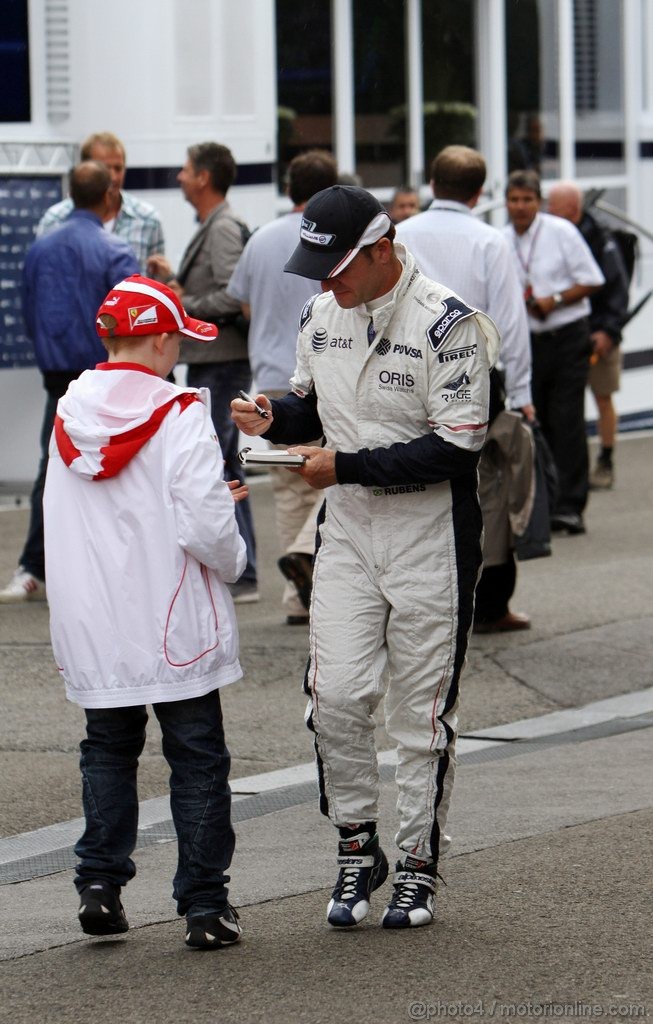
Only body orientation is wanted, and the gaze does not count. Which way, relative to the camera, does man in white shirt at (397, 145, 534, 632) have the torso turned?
away from the camera

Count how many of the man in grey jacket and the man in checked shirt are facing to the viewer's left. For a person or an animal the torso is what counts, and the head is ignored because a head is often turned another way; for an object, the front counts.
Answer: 1

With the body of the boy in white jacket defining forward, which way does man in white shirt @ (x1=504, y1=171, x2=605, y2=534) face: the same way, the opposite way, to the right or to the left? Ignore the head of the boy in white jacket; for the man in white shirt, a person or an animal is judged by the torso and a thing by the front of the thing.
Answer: the opposite way

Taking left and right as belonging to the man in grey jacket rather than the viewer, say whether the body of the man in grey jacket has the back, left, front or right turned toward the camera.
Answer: left

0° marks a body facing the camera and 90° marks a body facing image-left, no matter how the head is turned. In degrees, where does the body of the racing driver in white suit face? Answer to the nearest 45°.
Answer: approximately 45°

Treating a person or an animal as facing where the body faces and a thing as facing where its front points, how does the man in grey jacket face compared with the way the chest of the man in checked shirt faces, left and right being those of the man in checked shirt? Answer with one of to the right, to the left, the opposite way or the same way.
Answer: to the right

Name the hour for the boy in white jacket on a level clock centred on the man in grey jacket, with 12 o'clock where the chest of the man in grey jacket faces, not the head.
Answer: The boy in white jacket is roughly at 9 o'clock from the man in grey jacket.

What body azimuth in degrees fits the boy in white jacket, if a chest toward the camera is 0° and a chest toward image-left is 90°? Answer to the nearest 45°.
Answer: approximately 225°

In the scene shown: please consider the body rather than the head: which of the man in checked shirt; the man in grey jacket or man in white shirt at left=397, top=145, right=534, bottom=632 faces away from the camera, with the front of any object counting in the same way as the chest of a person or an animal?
the man in white shirt

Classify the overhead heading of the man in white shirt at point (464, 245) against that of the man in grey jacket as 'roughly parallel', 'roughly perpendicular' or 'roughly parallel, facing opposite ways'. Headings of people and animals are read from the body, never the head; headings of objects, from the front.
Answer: roughly perpendicular
